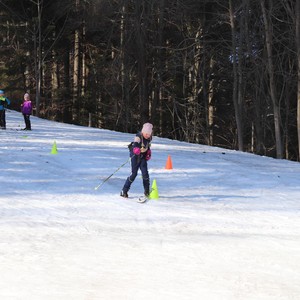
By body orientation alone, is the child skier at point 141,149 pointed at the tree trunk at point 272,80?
no

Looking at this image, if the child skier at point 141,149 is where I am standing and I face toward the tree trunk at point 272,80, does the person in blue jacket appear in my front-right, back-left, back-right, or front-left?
front-left

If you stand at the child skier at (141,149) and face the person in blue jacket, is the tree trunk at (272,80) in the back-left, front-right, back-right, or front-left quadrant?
front-right

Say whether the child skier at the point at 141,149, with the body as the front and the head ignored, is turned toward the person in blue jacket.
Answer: no
